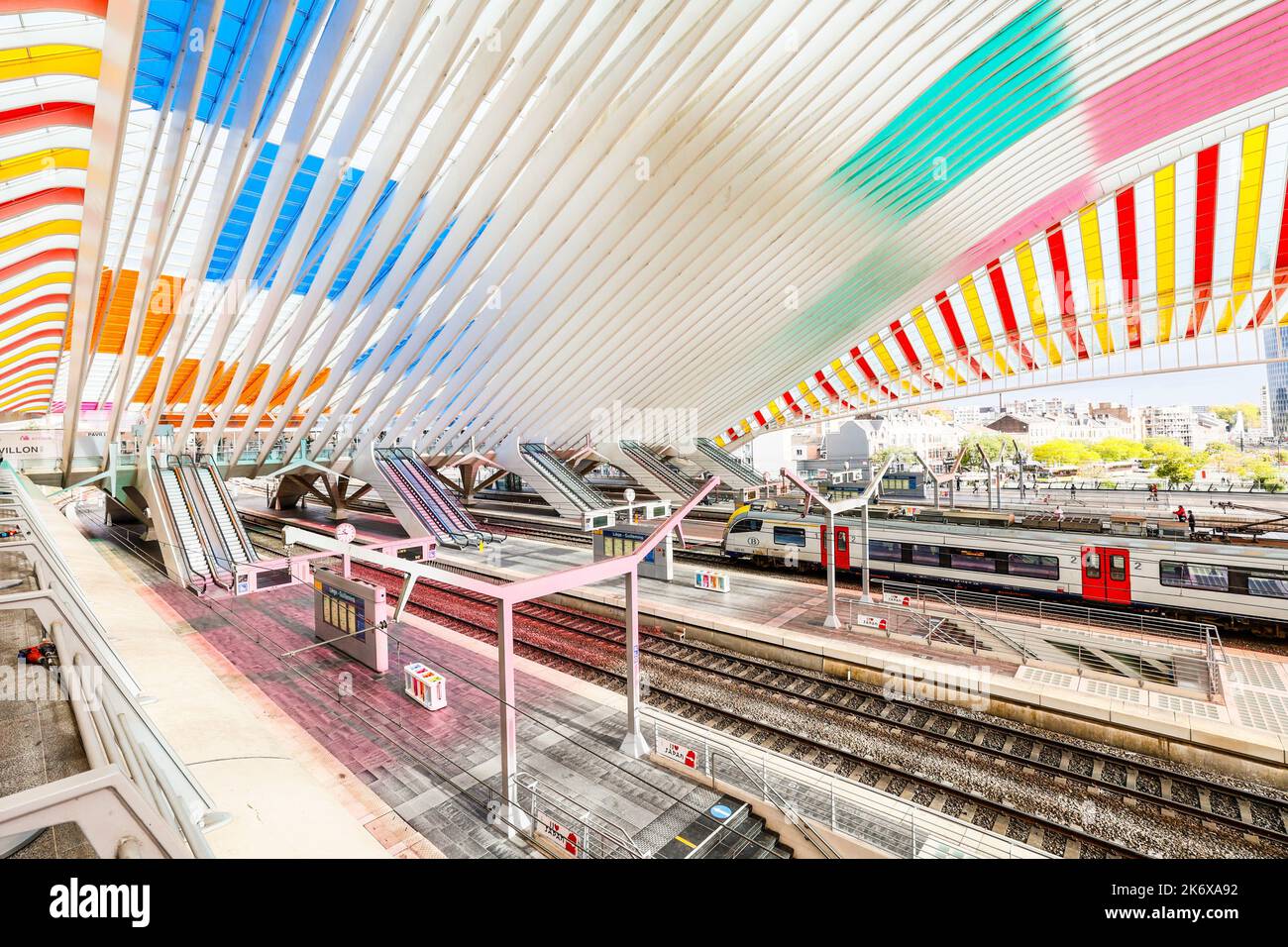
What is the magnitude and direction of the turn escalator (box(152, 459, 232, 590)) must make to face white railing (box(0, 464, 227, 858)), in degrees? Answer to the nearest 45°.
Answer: approximately 45° to its right

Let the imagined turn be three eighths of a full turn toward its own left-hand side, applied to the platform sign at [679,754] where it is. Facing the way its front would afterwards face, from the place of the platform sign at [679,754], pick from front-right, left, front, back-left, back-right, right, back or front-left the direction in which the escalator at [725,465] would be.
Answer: left

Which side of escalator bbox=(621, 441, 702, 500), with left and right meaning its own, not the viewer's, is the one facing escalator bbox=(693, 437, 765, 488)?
left

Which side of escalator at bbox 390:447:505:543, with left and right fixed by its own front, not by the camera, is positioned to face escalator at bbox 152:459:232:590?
right

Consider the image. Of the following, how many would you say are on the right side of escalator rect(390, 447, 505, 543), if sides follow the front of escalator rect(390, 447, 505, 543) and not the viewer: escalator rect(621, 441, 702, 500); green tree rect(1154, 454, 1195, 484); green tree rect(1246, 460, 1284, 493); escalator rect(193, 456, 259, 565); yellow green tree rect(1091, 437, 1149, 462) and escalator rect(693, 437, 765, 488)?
1

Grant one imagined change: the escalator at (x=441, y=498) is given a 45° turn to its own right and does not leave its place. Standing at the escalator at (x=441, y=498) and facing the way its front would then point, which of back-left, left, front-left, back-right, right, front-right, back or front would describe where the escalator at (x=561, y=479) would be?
left

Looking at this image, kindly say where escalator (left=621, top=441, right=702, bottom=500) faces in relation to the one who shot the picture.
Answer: facing the viewer and to the right of the viewer

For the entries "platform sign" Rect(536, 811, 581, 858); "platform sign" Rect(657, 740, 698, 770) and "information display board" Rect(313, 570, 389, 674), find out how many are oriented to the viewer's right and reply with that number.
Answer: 0

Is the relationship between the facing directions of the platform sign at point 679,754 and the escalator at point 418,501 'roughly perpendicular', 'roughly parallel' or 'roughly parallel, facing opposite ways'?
roughly perpendicular

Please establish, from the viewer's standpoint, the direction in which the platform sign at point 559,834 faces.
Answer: facing the viewer and to the left of the viewer

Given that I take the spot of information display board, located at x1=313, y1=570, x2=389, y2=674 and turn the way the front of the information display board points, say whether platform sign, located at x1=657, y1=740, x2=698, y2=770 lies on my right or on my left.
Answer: on my left

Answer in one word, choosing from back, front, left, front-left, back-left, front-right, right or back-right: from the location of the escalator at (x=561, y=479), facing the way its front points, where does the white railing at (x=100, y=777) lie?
front-right

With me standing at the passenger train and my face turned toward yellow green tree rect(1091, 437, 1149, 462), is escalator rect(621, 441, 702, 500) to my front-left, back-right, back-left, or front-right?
front-left

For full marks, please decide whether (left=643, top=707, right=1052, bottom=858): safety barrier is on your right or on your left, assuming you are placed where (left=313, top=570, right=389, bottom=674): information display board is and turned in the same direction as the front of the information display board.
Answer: on your left

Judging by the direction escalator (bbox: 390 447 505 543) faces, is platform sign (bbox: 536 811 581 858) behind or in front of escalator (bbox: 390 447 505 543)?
in front

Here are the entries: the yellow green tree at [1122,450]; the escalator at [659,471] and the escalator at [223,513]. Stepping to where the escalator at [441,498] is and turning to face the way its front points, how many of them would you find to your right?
1

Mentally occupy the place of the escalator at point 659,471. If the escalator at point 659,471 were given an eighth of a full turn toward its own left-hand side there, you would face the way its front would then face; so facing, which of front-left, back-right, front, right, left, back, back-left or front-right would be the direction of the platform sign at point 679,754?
right
